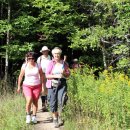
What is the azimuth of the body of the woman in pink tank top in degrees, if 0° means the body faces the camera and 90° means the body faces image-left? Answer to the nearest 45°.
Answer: approximately 0°

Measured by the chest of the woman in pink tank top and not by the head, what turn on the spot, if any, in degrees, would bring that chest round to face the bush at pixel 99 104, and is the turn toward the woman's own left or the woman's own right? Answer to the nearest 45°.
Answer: approximately 45° to the woman's own left
